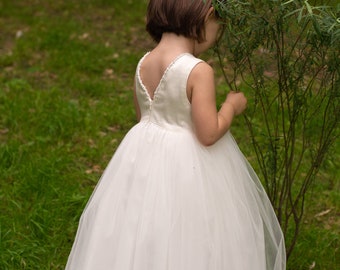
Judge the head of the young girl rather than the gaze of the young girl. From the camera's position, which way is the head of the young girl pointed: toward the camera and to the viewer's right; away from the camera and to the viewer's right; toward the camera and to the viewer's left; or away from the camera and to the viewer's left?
away from the camera and to the viewer's right

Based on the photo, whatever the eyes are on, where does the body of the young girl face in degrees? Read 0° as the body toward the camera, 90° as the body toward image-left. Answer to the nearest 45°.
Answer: approximately 225°
